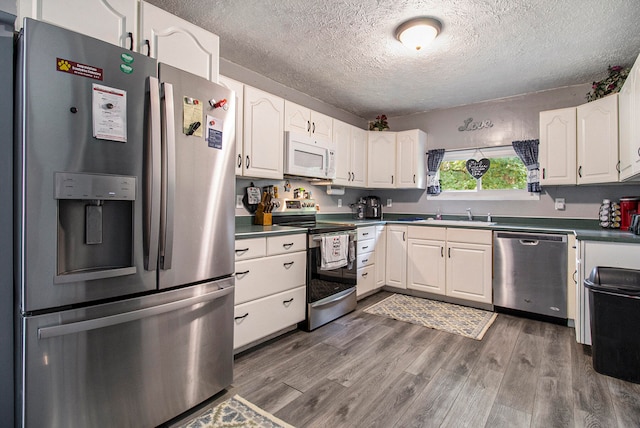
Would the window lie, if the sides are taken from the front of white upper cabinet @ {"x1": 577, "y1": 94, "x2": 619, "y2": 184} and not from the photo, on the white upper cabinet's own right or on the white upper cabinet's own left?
on the white upper cabinet's own right

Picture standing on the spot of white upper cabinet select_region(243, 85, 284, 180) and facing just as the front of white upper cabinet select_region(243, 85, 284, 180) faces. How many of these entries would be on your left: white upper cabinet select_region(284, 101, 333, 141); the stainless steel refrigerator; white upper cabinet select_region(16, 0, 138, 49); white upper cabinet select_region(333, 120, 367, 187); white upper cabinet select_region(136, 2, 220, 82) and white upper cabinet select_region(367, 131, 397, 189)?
3

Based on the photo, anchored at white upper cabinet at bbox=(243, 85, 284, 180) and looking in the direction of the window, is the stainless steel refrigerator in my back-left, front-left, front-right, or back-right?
back-right

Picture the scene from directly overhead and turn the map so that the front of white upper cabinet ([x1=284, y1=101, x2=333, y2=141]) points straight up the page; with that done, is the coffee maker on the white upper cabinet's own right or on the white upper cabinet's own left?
on the white upper cabinet's own left

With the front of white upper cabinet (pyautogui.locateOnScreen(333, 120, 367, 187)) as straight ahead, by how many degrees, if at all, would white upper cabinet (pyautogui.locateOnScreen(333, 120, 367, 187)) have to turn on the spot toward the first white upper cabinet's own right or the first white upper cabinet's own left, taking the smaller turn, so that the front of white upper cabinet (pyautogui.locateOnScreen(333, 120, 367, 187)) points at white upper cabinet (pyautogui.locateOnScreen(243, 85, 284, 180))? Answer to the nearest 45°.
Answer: approximately 90° to the first white upper cabinet's own right

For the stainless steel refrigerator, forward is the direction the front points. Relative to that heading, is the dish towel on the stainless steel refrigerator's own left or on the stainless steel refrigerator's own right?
on the stainless steel refrigerator's own left

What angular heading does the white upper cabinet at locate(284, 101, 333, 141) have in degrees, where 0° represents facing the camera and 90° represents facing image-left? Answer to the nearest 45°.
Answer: approximately 315°

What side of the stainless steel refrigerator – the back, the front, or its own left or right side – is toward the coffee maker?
left

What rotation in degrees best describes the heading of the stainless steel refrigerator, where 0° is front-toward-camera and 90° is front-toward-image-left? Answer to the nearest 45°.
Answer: approximately 315°

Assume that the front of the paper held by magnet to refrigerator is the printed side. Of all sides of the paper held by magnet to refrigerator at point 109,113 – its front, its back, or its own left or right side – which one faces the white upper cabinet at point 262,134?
left
